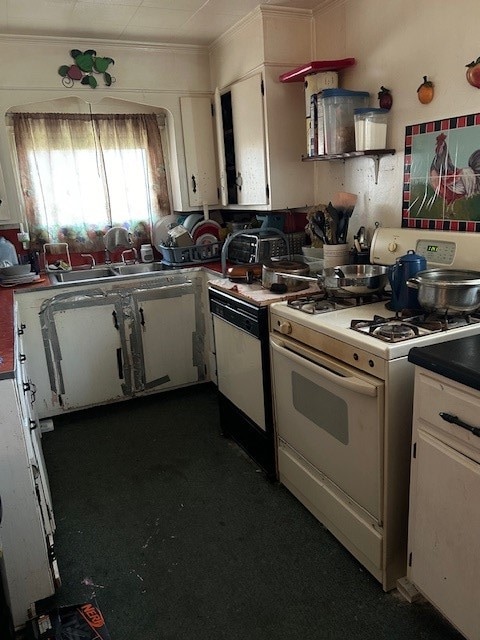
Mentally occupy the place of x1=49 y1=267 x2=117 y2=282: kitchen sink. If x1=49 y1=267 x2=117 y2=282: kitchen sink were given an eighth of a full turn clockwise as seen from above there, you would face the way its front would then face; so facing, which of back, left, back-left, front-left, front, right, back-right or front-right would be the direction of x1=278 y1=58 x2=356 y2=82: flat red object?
left

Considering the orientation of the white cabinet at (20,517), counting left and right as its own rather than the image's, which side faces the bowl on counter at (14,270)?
left

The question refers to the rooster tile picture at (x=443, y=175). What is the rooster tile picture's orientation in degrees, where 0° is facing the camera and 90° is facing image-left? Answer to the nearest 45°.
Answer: approximately 45°

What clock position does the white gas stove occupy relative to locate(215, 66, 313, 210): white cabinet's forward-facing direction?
The white gas stove is roughly at 10 o'clock from the white cabinet.

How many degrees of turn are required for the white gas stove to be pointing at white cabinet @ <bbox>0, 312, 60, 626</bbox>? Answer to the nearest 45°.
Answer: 0° — it already faces it

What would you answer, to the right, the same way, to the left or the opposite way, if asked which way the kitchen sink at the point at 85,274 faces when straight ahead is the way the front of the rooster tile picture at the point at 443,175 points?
to the left

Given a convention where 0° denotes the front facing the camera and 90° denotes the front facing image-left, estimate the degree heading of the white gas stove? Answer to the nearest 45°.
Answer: approximately 45°

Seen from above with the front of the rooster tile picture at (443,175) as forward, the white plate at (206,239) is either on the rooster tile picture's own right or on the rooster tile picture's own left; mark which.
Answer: on the rooster tile picture's own right

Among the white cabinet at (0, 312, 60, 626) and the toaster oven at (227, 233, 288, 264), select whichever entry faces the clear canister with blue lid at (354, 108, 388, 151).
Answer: the white cabinet

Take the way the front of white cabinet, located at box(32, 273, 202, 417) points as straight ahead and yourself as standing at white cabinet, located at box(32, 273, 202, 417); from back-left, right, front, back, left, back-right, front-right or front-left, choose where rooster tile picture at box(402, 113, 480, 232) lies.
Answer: front-left

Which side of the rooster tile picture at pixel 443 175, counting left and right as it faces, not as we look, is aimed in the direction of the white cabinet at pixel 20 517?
front
